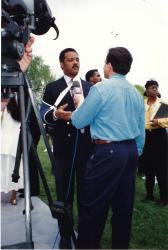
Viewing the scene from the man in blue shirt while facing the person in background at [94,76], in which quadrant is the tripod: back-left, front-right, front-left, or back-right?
back-left

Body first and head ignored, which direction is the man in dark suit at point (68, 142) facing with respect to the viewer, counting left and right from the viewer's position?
facing the viewer and to the right of the viewer

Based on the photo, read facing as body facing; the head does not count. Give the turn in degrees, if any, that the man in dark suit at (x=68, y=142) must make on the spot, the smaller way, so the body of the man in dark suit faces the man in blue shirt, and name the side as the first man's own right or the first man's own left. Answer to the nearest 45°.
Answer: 0° — they already face them

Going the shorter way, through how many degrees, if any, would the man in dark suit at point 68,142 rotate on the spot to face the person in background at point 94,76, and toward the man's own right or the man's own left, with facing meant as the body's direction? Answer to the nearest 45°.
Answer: approximately 135° to the man's own left

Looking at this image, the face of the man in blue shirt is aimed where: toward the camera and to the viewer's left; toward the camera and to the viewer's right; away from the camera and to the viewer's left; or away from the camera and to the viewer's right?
away from the camera and to the viewer's left

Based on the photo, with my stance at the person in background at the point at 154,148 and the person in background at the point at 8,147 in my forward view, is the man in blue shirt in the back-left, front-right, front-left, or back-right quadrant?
front-left

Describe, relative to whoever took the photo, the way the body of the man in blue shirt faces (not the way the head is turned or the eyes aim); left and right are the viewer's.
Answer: facing away from the viewer and to the left of the viewer
